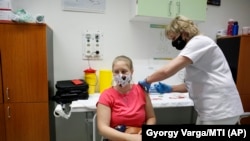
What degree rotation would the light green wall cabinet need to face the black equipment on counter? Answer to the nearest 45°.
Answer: approximately 45° to its right

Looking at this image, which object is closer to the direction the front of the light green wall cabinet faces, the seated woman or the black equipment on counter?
the seated woman

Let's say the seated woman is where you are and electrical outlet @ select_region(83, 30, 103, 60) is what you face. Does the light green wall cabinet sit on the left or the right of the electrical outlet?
right

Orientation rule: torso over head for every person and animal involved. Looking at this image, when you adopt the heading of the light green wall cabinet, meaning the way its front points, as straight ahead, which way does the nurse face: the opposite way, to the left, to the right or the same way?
to the right

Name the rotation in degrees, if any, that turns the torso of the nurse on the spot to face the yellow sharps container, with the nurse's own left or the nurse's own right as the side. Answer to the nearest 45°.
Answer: approximately 45° to the nurse's own right

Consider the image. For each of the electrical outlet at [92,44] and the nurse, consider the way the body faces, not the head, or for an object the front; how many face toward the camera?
1

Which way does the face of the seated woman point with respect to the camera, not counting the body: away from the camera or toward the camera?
toward the camera

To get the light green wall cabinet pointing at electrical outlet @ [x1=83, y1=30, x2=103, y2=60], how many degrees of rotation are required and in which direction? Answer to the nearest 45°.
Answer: approximately 90° to its right

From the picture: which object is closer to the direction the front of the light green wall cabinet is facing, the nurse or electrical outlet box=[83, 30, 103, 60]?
the nurse

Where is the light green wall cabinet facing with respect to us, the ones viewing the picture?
facing the viewer

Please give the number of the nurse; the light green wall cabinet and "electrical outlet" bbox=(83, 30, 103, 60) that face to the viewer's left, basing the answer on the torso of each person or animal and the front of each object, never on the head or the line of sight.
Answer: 1

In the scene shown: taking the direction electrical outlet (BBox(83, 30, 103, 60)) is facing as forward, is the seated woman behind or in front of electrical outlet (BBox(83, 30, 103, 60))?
in front

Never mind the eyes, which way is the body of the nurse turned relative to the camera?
to the viewer's left
